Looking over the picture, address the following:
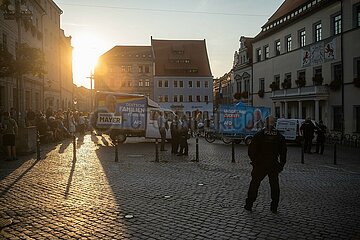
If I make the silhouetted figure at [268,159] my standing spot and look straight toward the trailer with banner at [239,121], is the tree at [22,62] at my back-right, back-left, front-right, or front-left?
front-left

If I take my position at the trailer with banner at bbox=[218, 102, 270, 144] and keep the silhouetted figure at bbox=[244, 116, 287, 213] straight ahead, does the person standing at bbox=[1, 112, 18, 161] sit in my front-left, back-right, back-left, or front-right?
front-right
